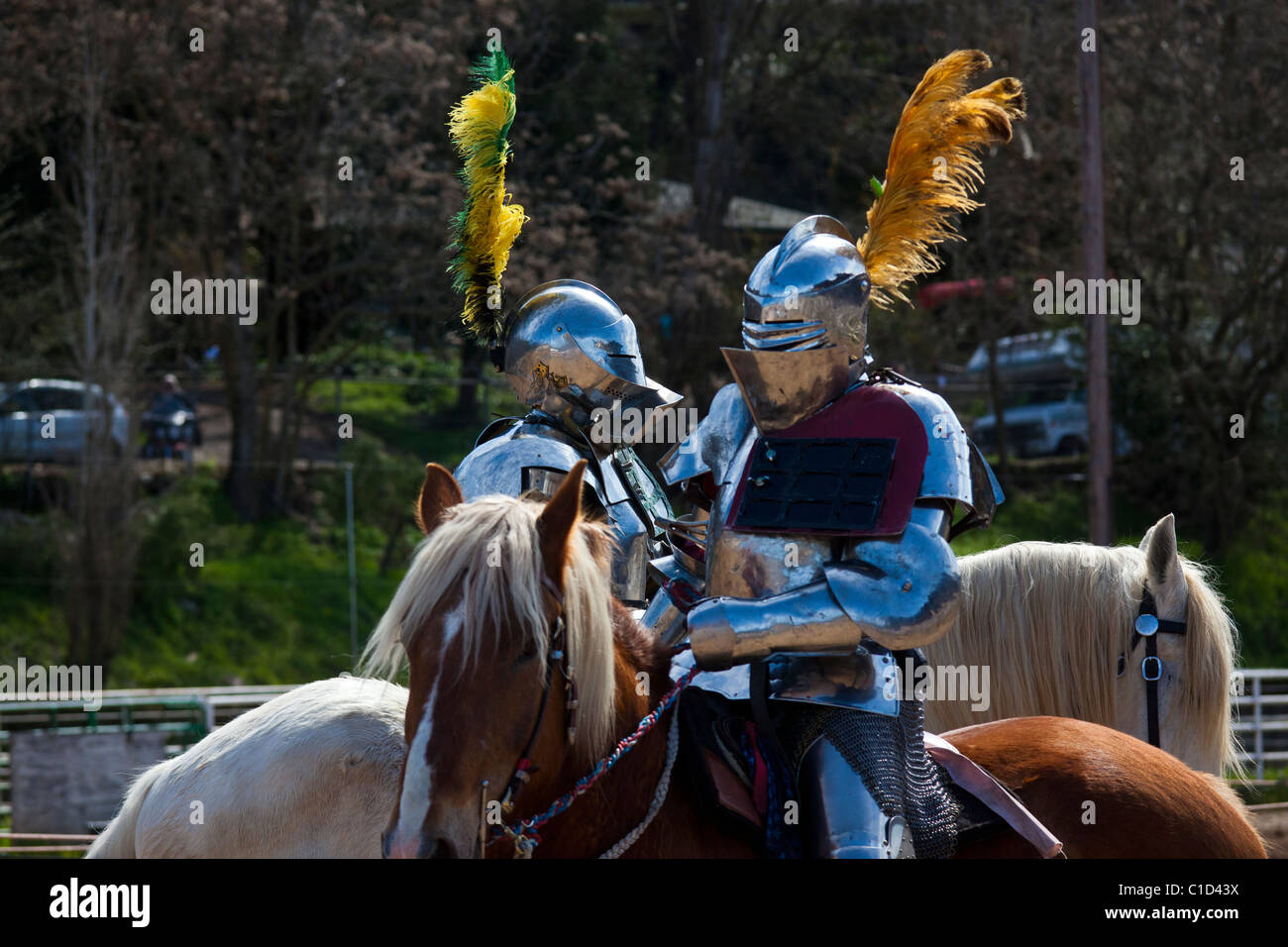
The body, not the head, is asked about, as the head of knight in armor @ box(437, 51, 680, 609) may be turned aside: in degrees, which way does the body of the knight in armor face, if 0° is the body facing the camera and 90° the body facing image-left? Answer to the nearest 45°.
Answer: approximately 270°

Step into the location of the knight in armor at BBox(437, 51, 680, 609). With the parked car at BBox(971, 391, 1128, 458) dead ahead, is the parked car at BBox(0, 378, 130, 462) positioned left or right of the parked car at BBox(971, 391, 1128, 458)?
left

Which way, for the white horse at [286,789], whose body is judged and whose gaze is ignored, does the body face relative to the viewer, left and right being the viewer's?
facing to the right of the viewer

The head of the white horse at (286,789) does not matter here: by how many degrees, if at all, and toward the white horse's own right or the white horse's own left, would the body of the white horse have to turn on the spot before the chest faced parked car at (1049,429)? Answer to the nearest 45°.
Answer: approximately 45° to the white horse's own left

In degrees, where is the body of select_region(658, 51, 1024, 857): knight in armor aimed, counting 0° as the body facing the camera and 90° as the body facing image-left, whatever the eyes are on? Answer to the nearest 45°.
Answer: approximately 45°

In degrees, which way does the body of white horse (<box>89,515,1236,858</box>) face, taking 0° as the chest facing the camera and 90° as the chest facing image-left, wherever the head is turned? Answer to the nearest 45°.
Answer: approximately 270°
